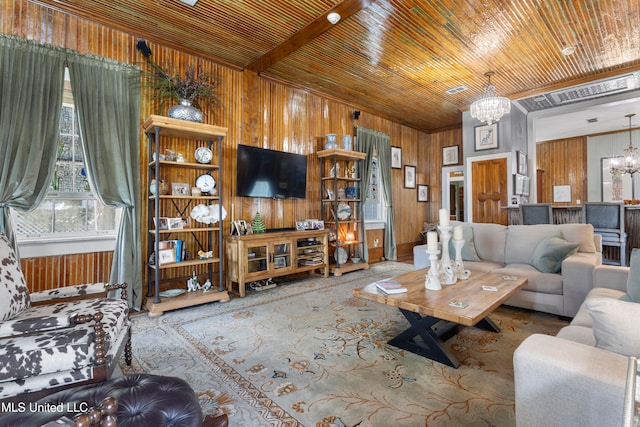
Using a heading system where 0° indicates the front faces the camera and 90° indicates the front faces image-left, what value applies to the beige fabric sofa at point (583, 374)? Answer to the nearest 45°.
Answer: approximately 90°

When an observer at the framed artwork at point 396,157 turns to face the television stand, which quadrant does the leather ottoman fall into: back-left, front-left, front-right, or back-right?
front-left

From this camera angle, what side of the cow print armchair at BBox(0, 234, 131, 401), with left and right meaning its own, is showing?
right

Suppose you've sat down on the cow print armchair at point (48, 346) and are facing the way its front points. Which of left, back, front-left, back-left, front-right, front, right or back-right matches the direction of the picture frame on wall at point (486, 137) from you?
front

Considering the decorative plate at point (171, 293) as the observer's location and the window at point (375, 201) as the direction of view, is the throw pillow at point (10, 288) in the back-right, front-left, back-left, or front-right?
back-right

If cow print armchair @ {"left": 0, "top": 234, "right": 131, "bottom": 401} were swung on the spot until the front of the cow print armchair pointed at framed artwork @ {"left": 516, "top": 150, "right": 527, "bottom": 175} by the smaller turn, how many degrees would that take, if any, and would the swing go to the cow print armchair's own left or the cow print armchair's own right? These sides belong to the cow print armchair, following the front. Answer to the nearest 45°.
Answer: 0° — it already faces it

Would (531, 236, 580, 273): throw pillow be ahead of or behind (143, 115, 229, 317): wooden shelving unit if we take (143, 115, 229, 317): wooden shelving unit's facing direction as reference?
ahead

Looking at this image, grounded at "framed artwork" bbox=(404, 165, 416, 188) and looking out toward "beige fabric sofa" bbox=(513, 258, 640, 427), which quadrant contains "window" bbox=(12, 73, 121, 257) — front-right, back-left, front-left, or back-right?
front-right

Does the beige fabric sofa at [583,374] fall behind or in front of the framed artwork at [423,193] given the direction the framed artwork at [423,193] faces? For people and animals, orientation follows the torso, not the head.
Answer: in front

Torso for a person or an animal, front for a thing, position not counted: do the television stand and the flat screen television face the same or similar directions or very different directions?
same or similar directions

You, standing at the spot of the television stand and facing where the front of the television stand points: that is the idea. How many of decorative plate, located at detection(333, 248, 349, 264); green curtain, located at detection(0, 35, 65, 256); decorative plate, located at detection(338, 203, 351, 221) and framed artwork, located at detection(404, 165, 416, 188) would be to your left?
3

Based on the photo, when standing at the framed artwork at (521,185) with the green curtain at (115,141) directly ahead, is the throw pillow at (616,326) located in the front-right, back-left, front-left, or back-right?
front-left

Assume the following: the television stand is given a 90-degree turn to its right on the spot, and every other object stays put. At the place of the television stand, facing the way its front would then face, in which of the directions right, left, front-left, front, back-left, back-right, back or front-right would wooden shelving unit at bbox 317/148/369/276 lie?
back

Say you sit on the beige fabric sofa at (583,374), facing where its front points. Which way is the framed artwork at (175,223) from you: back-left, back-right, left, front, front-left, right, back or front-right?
front

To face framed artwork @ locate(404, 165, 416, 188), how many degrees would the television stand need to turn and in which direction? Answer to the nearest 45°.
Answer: approximately 90° to its left

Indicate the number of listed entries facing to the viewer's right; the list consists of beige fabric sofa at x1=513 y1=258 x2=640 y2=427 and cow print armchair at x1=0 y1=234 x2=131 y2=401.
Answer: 1

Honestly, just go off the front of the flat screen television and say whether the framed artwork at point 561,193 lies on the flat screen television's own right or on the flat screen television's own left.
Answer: on the flat screen television's own left
